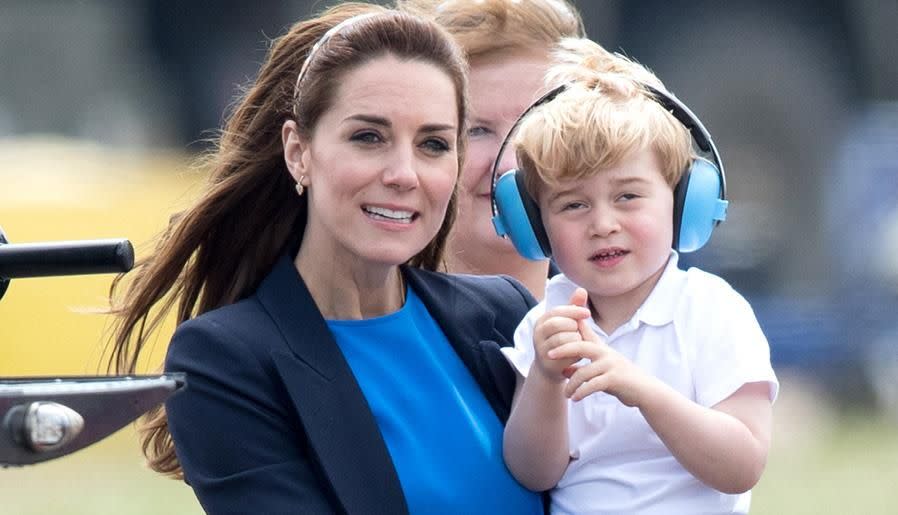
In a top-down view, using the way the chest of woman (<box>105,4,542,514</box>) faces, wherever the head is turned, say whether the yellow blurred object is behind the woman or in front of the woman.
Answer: behind

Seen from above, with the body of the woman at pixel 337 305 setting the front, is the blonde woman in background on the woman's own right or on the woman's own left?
on the woman's own left

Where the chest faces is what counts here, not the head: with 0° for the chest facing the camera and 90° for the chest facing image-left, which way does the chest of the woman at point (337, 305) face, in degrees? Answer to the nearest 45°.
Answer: approximately 315°

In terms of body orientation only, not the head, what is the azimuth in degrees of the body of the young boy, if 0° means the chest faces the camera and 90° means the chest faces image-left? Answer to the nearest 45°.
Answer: approximately 45°

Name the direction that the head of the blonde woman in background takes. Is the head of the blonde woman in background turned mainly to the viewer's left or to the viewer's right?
to the viewer's left
